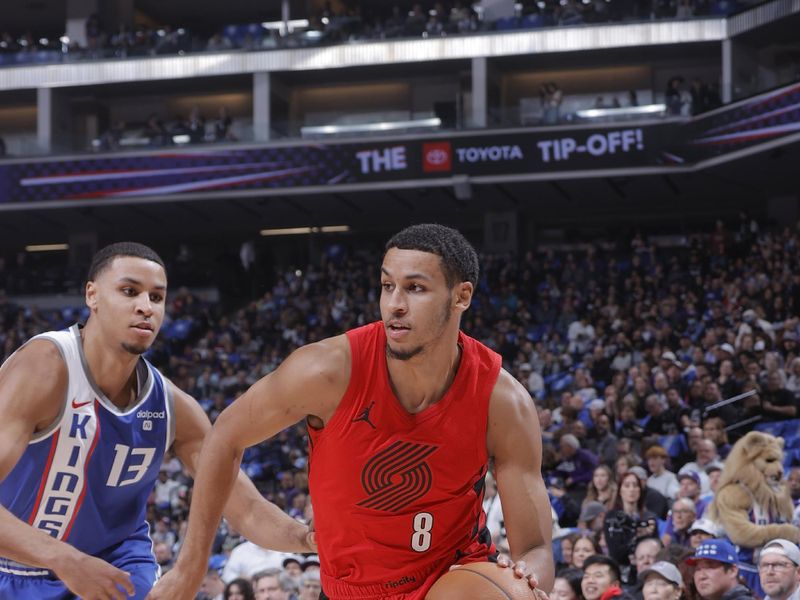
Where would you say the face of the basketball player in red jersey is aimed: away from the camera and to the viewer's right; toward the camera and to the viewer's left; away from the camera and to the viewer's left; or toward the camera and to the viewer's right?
toward the camera and to the viewer's left

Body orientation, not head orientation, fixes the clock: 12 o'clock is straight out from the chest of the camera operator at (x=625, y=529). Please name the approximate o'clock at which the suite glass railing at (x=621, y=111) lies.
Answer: The suite glass railing is roughly at 6 o'clock from the camera operator.

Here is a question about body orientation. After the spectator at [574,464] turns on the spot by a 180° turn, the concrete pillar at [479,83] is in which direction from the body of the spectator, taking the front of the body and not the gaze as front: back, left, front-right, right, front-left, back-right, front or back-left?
front-left

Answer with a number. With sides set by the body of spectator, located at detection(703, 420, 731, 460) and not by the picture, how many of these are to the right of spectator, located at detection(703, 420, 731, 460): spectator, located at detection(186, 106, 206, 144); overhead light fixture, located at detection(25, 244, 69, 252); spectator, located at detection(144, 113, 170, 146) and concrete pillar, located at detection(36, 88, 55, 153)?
4

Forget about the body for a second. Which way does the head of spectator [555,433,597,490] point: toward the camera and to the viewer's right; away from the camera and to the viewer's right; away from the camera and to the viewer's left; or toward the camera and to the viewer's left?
toward the camera and to the viewer's left

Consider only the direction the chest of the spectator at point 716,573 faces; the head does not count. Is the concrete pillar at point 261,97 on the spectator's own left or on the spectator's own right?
on the spectator's own right

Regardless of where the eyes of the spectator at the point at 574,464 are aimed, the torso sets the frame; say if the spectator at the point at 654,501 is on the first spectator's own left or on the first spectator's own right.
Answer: on the first spectator's own left

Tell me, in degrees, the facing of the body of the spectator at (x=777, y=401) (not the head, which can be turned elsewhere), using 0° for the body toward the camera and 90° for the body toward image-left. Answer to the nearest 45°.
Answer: approximately 45°
